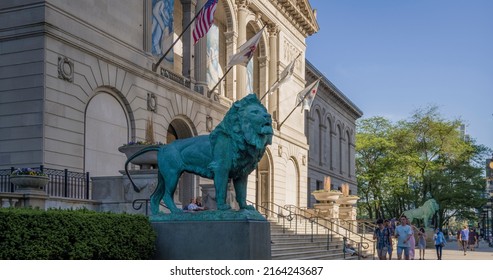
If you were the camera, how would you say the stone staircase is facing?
facing the viewer and to the right of the viewer

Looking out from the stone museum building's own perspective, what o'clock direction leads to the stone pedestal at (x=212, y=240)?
The stone pedestal is roughly at 1 o'clock from the stone museum building.

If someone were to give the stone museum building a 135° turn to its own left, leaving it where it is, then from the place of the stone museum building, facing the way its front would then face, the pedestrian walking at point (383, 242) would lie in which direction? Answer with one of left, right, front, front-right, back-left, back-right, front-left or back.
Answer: right

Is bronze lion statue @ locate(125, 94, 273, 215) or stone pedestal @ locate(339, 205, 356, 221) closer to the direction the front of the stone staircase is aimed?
the bronze lion statue

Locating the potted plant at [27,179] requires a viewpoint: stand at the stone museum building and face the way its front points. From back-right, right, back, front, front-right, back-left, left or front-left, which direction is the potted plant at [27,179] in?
front-right

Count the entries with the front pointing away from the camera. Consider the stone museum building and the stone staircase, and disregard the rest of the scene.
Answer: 0

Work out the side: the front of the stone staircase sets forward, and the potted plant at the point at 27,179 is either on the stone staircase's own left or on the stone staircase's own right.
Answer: on the stone staircase's own right

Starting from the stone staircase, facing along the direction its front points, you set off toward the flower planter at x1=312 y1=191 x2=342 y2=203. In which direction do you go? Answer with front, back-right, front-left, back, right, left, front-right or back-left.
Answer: back-left

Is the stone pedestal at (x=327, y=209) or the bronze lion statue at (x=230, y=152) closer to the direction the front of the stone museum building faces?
the bronze lion statue
